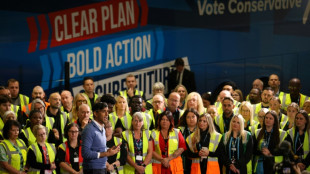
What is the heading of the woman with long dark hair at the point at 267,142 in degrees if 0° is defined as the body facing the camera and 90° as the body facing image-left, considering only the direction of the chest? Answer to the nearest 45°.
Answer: approximately 45°

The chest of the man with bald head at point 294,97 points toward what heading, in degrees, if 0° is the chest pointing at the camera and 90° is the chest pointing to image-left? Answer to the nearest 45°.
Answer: approximately 0°

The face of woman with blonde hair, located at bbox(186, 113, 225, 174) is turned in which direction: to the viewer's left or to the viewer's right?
to the viewer's left

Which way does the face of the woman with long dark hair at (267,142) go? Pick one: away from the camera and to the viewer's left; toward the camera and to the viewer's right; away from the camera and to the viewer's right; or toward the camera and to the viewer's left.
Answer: toward the camera and to the viewer's left

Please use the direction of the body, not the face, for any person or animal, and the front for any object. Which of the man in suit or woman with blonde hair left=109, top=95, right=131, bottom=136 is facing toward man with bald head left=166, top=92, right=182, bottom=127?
the man in suit
